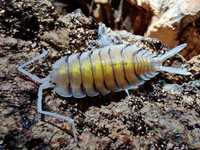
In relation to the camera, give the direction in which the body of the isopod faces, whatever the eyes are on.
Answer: to the viewer's left
